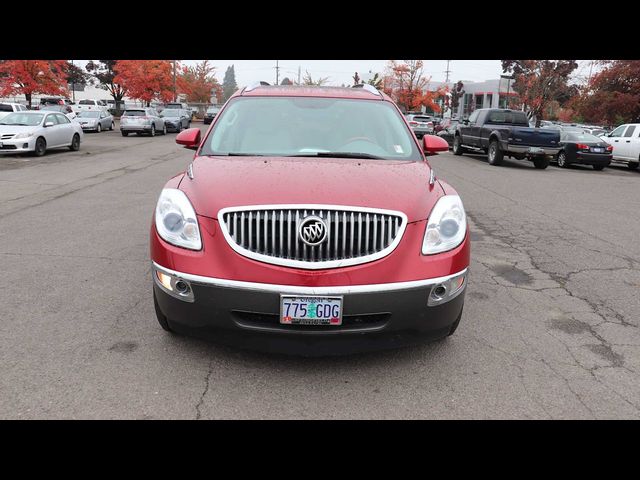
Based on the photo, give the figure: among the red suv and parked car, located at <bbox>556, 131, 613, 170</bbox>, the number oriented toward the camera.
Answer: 1

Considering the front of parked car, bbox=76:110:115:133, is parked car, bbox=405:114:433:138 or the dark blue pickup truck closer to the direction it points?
the dark blue pickup truck

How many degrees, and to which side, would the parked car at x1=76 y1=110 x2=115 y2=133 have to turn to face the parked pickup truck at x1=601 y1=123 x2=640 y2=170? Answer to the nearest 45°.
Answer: approximately 90° to its left

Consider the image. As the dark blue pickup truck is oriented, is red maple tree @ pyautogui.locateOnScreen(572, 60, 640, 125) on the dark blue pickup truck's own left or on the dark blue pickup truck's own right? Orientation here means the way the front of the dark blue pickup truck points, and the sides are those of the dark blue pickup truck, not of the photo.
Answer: on the dark blue pickup truck's own right

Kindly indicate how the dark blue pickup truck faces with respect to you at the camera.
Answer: facing away from the viewer and to the left of the viewer

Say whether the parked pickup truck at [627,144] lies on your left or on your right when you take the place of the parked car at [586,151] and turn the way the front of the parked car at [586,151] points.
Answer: on your right

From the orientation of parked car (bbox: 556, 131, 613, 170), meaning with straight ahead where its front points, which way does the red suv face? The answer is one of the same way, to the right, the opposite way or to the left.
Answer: the opposite way

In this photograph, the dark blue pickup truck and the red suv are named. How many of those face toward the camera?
1

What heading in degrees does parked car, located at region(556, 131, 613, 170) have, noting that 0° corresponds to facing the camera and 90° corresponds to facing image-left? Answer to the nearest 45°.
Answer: approximately 135°
